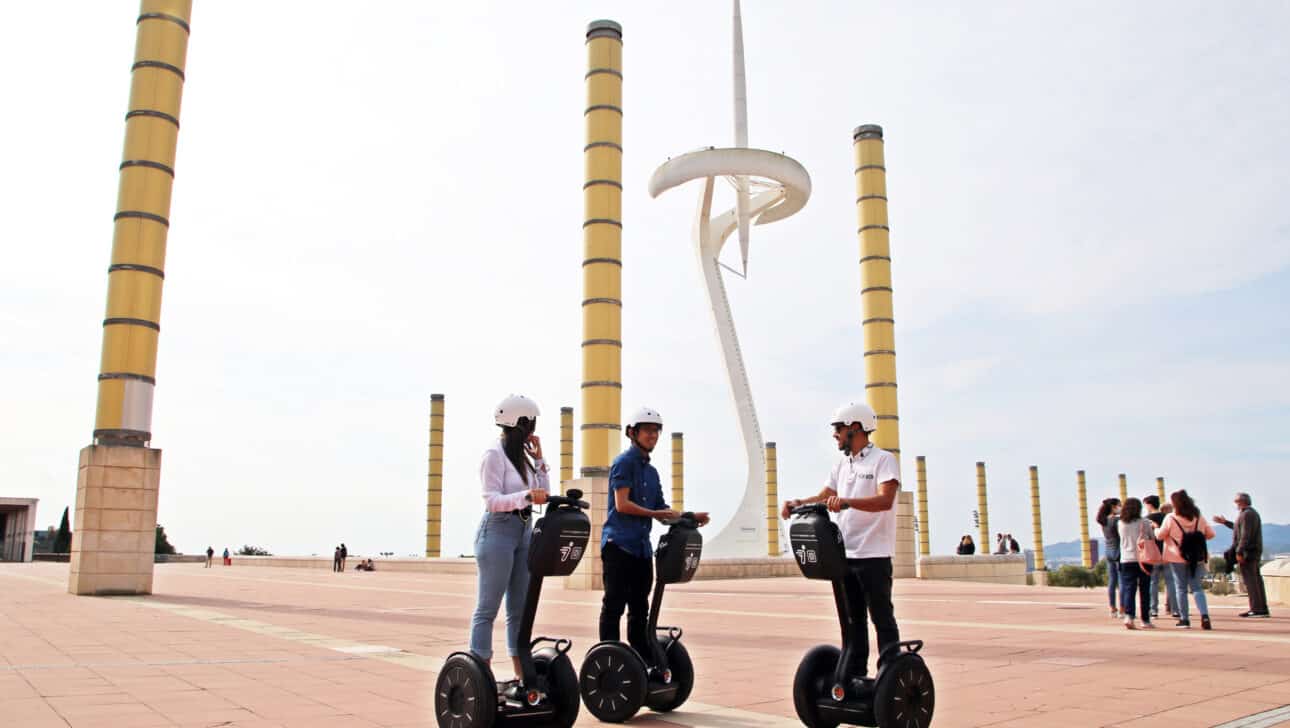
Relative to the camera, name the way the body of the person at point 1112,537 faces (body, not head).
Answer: to the viewer's right

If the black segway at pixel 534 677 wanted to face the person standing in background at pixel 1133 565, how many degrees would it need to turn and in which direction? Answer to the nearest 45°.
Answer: approximately 90° to its left

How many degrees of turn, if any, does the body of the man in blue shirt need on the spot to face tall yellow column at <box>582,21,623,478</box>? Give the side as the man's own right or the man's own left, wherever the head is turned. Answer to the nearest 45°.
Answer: approximately 135° to the man's own left

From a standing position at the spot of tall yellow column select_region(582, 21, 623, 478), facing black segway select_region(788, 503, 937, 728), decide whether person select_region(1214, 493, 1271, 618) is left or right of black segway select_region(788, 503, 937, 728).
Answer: left

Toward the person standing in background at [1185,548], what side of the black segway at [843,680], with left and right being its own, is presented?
back

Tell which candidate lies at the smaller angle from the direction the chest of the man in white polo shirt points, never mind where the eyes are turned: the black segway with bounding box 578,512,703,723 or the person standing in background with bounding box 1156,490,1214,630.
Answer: the black segway

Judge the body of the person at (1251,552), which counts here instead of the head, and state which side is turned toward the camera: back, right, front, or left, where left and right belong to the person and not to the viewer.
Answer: left

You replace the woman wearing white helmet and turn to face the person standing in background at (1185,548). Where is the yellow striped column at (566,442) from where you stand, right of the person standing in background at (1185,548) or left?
left

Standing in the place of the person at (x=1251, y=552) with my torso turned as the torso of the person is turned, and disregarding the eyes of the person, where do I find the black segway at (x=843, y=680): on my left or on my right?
on my left

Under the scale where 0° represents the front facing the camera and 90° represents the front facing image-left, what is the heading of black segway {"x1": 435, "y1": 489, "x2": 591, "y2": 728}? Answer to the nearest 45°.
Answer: approximately 315°

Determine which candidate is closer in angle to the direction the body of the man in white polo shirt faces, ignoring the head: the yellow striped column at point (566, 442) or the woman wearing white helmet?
the woman wearing white helmet

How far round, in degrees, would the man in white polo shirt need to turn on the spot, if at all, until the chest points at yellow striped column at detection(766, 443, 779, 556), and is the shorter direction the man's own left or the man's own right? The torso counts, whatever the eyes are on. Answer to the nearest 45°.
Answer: approximately 135° to the man's own right
